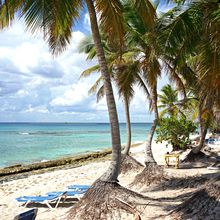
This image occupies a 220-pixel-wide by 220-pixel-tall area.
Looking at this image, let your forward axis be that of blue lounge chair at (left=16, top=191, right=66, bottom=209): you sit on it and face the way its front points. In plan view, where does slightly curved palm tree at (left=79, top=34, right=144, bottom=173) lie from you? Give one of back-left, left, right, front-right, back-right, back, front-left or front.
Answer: back-right

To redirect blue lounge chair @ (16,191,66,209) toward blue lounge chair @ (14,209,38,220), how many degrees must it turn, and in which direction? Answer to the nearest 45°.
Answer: approximately 90° to its left

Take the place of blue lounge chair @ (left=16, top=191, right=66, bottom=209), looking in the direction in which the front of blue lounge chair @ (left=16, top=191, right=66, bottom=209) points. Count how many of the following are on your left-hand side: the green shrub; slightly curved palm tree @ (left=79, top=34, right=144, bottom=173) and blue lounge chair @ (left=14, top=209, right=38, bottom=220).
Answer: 1

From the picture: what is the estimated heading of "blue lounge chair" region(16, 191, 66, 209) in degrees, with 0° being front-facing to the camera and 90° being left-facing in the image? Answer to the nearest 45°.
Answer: approximately 90°

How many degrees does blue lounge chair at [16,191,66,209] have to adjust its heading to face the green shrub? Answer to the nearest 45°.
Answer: approximately 135° to its right

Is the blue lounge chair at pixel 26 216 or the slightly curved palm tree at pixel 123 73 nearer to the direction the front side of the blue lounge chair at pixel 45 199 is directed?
the blue lounge chair
